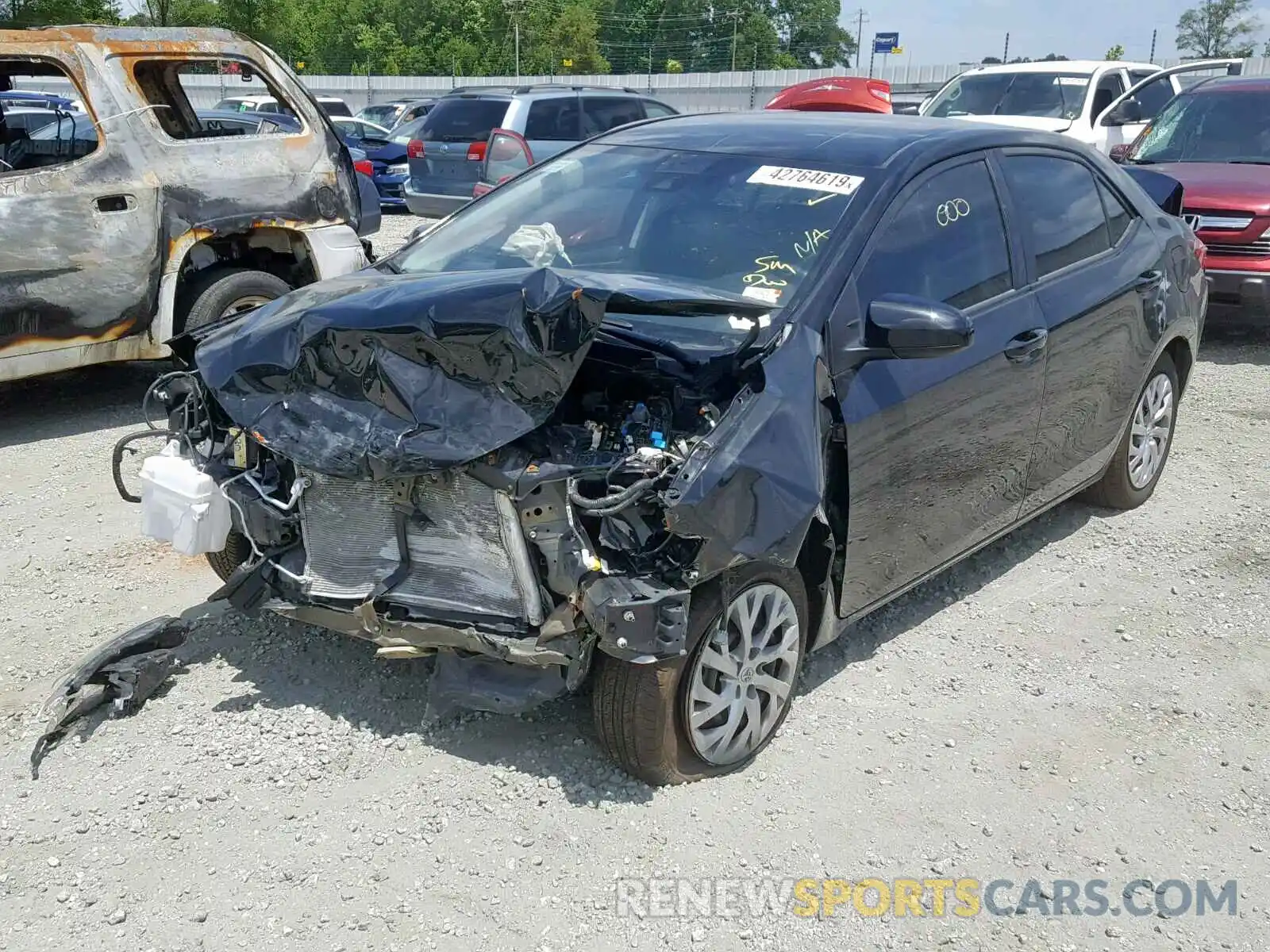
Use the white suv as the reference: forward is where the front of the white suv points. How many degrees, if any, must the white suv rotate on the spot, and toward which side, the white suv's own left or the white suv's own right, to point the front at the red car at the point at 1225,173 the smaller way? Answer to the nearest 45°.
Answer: approximately 45° to the white suv's own left

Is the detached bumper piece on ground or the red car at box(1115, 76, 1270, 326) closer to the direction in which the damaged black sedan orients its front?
the detached bumper piece on ground

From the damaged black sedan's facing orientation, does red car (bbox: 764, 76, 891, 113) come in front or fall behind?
behind

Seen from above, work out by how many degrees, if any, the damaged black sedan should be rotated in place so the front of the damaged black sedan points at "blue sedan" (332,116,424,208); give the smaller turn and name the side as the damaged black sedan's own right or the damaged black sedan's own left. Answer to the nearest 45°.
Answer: approximately 135° to the damaged black sedan's own right

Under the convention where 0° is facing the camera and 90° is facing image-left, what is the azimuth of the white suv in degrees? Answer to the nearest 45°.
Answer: approximately 45°
